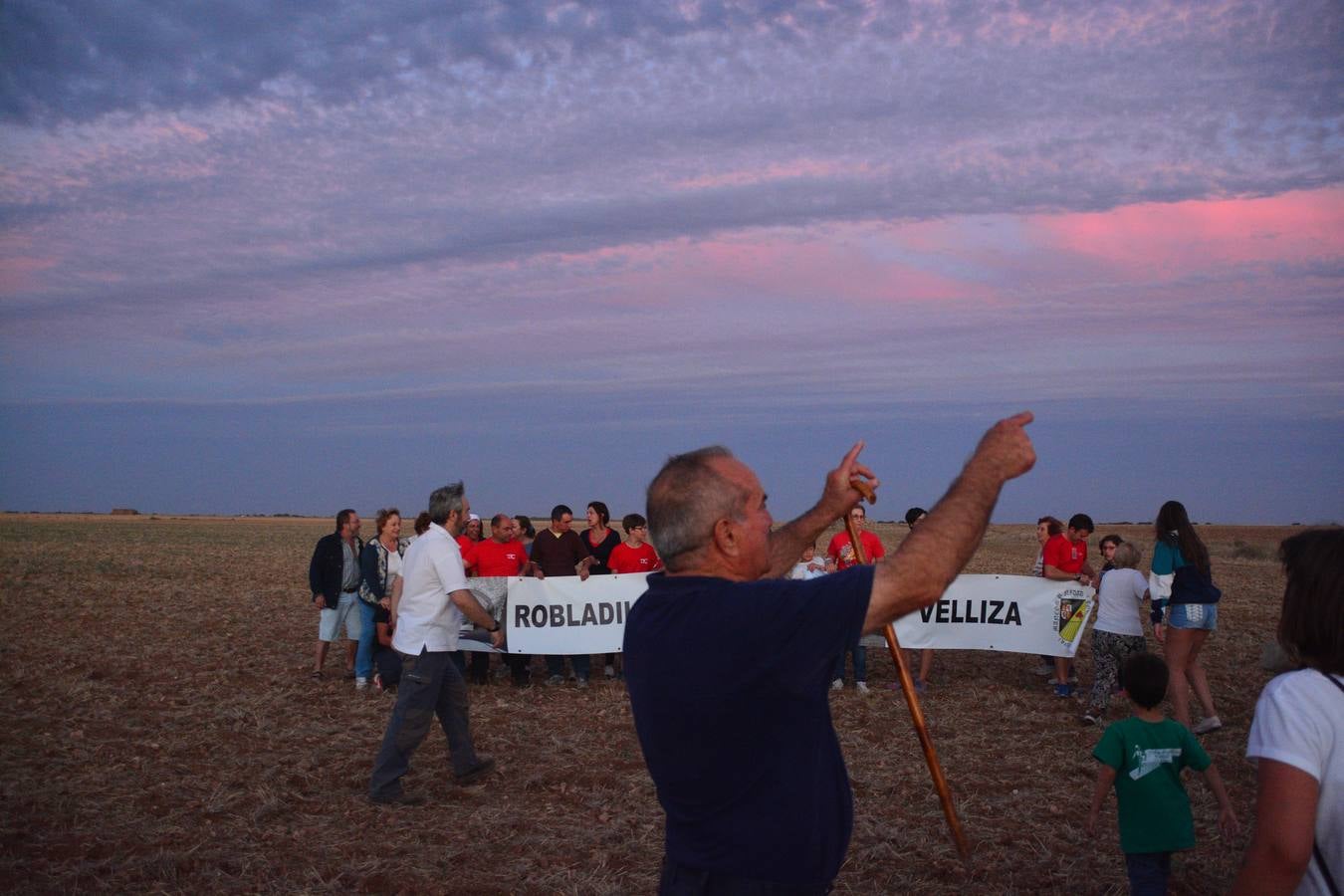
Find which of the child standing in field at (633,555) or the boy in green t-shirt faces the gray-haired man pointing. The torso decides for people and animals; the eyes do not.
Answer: the child standing in field

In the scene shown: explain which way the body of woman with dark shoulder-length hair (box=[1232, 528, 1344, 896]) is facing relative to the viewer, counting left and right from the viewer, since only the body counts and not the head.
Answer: facing away from the viewer and to the left of the viewer

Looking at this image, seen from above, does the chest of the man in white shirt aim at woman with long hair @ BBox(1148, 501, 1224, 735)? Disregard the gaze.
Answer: yes

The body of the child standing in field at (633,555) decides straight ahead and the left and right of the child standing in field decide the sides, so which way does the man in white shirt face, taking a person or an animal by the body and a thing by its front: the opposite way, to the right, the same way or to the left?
to the left

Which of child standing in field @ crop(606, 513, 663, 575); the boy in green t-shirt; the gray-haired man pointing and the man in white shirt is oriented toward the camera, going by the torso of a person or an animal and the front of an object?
the child standing in field

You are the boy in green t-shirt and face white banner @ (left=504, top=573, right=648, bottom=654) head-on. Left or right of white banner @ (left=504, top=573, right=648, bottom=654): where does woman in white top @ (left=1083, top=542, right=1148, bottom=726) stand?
right

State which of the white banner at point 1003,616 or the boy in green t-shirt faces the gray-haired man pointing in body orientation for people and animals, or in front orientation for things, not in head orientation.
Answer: the white banner

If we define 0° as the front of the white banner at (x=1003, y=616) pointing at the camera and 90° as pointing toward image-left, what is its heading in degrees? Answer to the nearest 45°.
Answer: approximately 0°

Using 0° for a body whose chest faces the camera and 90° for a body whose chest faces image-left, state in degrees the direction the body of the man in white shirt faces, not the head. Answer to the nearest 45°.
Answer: approximately 270°

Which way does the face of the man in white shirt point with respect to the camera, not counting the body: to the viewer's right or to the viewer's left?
to the viewer's right

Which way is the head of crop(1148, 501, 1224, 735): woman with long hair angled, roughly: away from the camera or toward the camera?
away from the camera

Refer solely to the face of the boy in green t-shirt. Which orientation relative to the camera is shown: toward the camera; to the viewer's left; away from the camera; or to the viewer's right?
away from the camera

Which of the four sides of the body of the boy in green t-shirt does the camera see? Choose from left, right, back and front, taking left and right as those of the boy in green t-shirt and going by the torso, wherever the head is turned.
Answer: back
